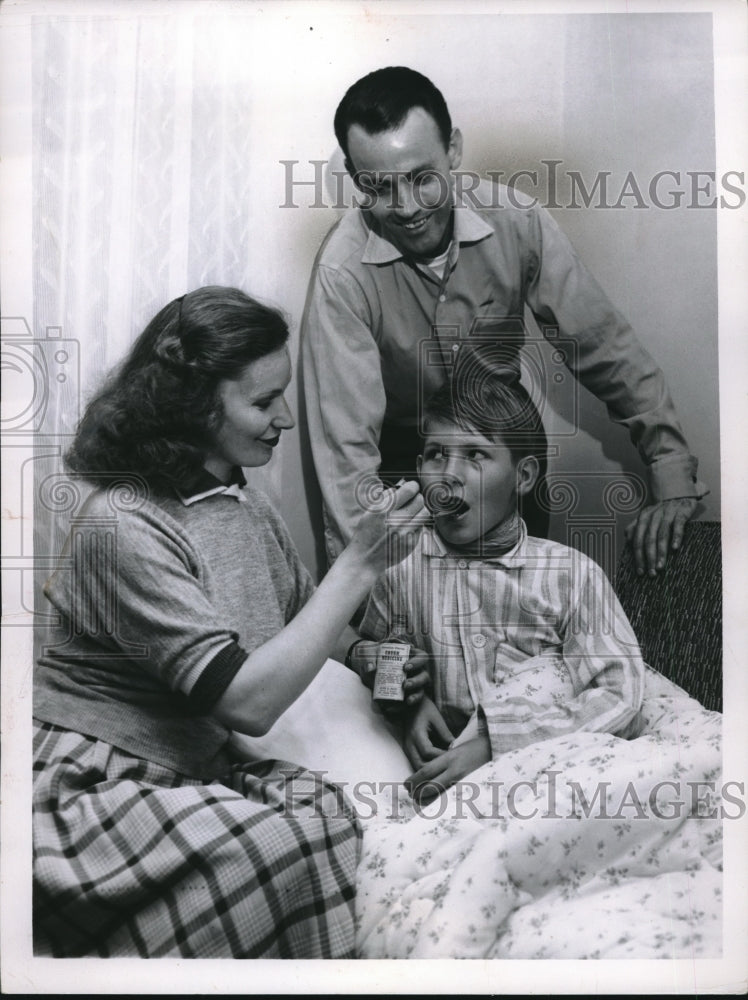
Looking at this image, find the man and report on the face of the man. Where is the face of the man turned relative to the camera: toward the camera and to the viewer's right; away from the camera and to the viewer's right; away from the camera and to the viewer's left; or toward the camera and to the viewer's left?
toward the camera and to the viewer's left

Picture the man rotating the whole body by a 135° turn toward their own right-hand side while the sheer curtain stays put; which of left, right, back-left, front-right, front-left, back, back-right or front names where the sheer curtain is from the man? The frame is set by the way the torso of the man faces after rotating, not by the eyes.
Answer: front-left

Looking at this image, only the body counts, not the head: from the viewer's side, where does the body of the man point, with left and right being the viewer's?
facing the viewer

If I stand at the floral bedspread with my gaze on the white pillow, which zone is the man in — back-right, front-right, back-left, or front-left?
front-right

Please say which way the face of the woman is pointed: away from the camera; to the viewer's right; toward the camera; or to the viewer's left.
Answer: to the viewer's right
